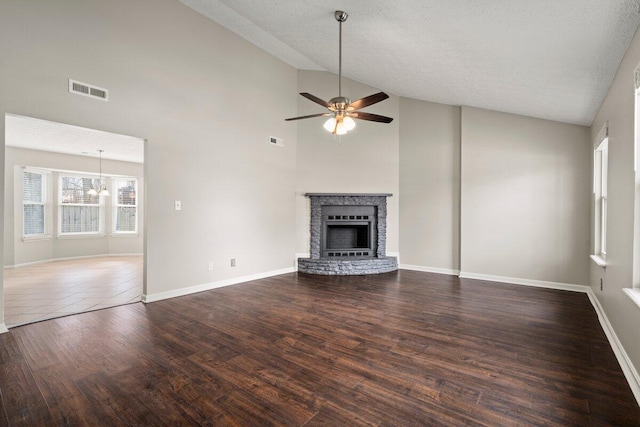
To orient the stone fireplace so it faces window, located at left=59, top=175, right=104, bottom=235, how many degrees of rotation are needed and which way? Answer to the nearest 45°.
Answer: approximately 90° to its right

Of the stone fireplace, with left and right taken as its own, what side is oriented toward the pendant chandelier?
right

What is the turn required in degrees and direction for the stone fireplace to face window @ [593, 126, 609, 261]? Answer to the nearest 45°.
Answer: approximately 45° to its left

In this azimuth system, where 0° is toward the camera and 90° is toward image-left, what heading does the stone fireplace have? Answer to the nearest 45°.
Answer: approximately 0°

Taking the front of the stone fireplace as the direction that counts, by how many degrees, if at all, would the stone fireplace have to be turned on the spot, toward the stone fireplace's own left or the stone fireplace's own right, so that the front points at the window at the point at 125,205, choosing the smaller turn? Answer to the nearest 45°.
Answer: approximately 90° to the stone fireplace's own right

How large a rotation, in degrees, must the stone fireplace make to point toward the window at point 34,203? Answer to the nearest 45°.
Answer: approximately 90° to its right

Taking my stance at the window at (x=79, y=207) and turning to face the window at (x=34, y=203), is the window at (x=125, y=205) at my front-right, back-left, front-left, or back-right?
back-left

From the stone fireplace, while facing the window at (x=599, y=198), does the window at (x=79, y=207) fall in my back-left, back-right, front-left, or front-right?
back-right

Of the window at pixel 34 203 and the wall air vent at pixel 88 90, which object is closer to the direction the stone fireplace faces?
the wall air vent

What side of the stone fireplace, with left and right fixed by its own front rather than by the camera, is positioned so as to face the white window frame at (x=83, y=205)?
right
